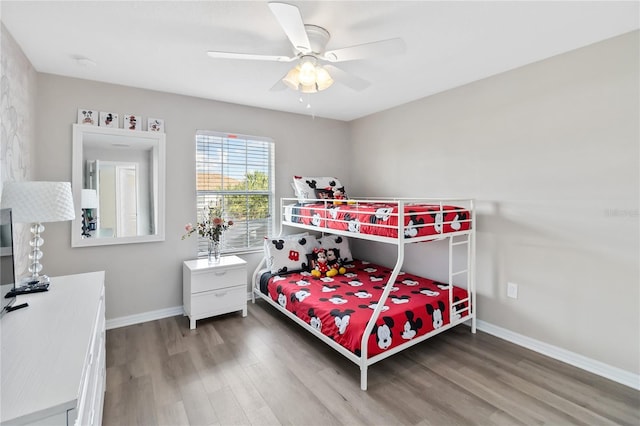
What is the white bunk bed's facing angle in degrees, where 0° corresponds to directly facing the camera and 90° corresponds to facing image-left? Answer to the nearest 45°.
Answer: approximately 315°

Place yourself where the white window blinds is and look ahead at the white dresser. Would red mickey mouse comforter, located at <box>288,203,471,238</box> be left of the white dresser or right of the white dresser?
left

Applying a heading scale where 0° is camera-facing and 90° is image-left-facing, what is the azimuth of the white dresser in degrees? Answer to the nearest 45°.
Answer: approximately 270°

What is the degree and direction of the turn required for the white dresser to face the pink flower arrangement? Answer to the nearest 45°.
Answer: approximately 45° to its left

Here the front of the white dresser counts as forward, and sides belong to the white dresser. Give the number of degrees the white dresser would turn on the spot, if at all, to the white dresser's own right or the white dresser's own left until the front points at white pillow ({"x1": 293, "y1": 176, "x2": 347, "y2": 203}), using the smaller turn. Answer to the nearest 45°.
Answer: approximately 45° to the white dresser's own left
